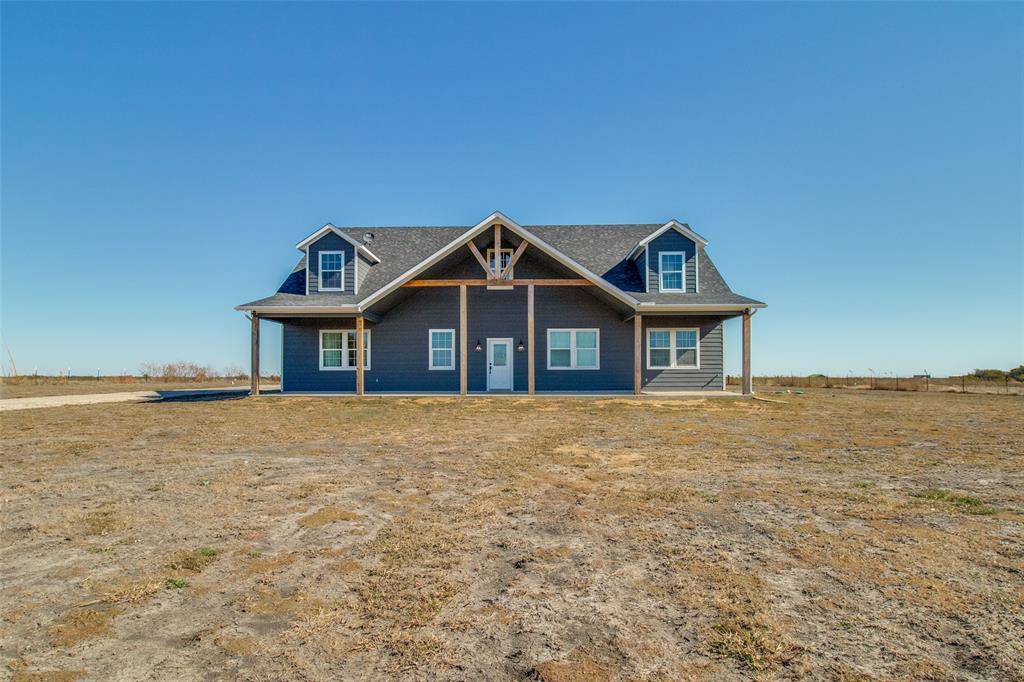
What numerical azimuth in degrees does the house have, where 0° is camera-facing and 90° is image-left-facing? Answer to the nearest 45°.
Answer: approximately 0°

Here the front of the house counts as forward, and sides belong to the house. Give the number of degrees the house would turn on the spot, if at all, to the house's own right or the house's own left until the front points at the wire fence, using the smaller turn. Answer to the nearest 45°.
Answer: approximately 135° to the house's own left
